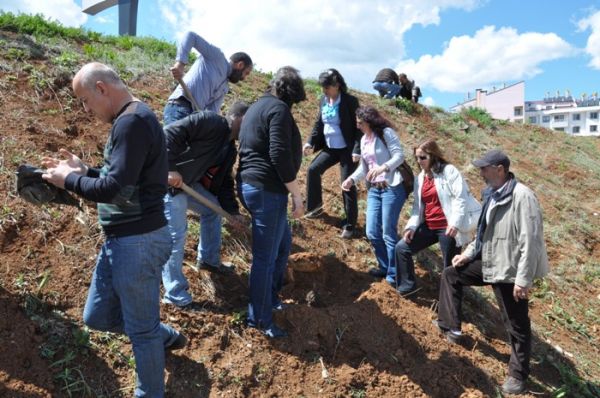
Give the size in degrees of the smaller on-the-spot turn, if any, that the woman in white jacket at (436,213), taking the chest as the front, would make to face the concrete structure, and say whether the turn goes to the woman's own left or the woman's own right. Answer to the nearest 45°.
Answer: approximately 90° to the woman's own right

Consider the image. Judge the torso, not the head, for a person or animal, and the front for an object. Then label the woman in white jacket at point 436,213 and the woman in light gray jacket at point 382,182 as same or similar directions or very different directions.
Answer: same or similar directions

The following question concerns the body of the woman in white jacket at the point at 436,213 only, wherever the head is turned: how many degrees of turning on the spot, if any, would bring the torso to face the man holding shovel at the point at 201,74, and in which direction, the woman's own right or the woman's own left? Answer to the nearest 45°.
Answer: approximately 45° to the woman's own right

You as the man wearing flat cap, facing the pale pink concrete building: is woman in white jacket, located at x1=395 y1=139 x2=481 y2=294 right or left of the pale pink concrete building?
left

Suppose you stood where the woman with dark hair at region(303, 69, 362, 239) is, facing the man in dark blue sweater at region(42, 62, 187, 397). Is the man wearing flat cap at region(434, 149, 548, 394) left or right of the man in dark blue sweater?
left

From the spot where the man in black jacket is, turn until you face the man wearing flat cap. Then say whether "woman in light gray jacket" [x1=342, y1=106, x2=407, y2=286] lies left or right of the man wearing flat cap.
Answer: left

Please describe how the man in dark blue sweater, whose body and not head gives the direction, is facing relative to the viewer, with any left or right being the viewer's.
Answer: facing to the left of the viewer

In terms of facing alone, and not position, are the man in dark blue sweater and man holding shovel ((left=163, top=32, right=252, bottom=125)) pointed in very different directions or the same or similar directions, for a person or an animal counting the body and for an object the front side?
very different directions
